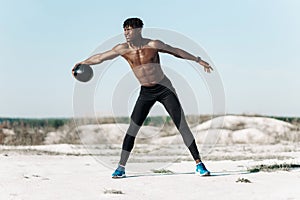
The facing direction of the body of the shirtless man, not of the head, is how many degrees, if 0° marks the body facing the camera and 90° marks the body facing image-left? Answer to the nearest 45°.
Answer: approximately 0°
